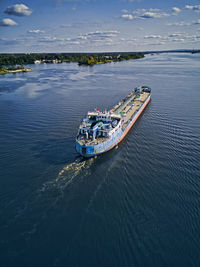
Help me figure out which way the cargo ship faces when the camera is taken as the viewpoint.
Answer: facing away from the viewer and to the right of the viewer
